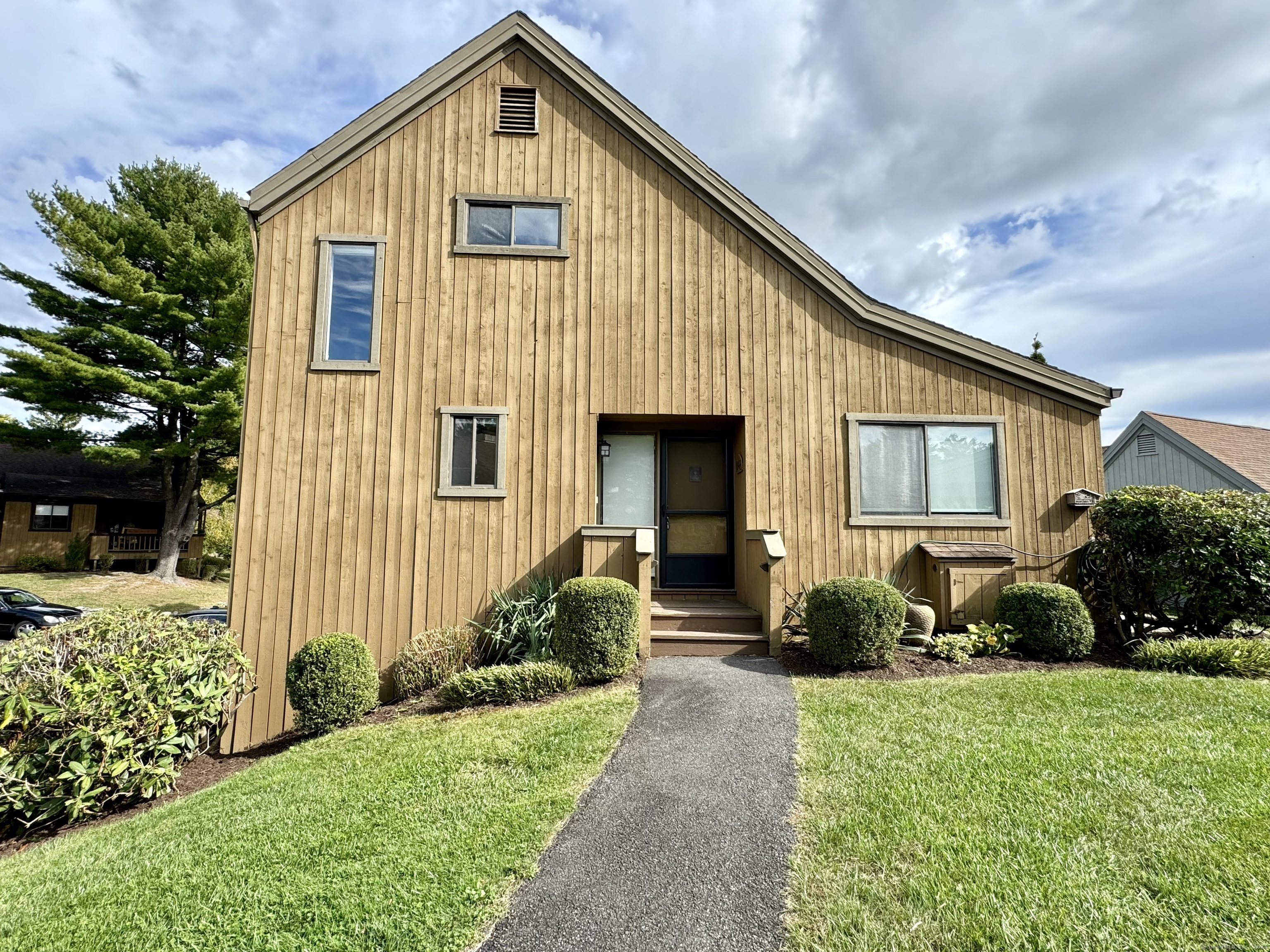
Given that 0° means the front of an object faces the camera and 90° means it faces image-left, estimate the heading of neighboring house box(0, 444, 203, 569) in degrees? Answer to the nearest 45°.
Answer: approximately 0°

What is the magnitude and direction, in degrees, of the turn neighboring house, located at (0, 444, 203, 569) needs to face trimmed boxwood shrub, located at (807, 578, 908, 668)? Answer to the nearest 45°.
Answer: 0° — it already faces it

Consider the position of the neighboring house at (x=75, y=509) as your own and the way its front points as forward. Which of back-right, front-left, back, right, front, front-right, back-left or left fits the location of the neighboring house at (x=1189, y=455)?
front-left

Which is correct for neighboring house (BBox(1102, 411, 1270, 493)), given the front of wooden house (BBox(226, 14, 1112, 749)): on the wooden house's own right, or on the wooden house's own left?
on the wooden house's own left

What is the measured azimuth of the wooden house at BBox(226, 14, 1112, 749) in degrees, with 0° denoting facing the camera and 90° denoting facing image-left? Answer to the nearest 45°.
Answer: approximately 0°

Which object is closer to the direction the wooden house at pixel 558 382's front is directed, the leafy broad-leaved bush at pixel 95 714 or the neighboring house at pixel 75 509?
the leafy broad-leaved bush

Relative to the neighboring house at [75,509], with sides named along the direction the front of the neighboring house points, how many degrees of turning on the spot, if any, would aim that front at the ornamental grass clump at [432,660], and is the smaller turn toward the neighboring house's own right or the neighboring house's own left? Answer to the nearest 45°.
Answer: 0° — it already faces it

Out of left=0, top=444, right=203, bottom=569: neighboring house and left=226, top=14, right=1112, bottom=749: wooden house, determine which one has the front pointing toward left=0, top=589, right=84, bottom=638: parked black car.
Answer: the neighboring house

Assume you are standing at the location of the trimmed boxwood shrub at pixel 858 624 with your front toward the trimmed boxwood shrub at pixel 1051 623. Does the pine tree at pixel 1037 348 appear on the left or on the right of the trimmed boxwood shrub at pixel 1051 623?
left

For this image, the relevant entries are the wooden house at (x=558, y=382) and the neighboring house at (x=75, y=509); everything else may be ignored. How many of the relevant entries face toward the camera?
2

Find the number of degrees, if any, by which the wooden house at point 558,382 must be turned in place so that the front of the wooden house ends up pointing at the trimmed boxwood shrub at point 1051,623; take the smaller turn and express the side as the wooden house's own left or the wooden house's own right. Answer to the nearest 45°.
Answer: approximately 90° to the wooden house's own left
